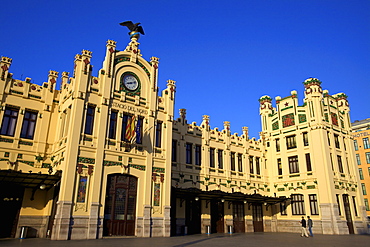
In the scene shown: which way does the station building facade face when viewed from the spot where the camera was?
facing the viewer and to the right of the viewer
